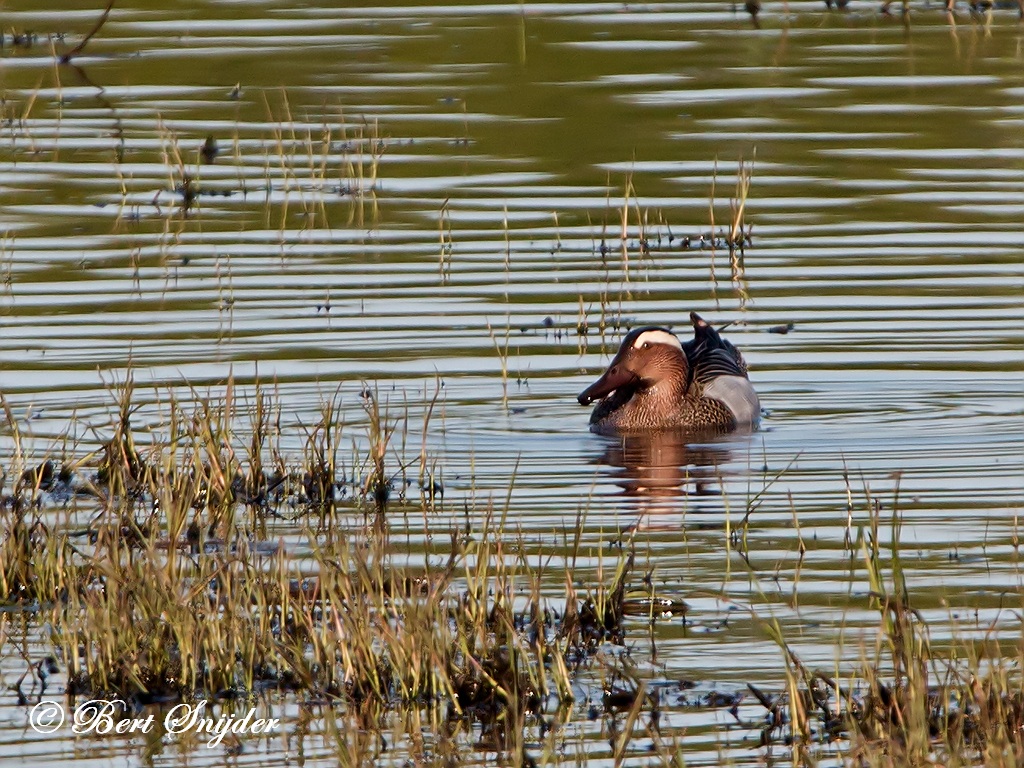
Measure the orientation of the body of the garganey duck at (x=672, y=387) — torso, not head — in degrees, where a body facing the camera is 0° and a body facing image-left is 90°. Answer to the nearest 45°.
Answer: approximately 45°
